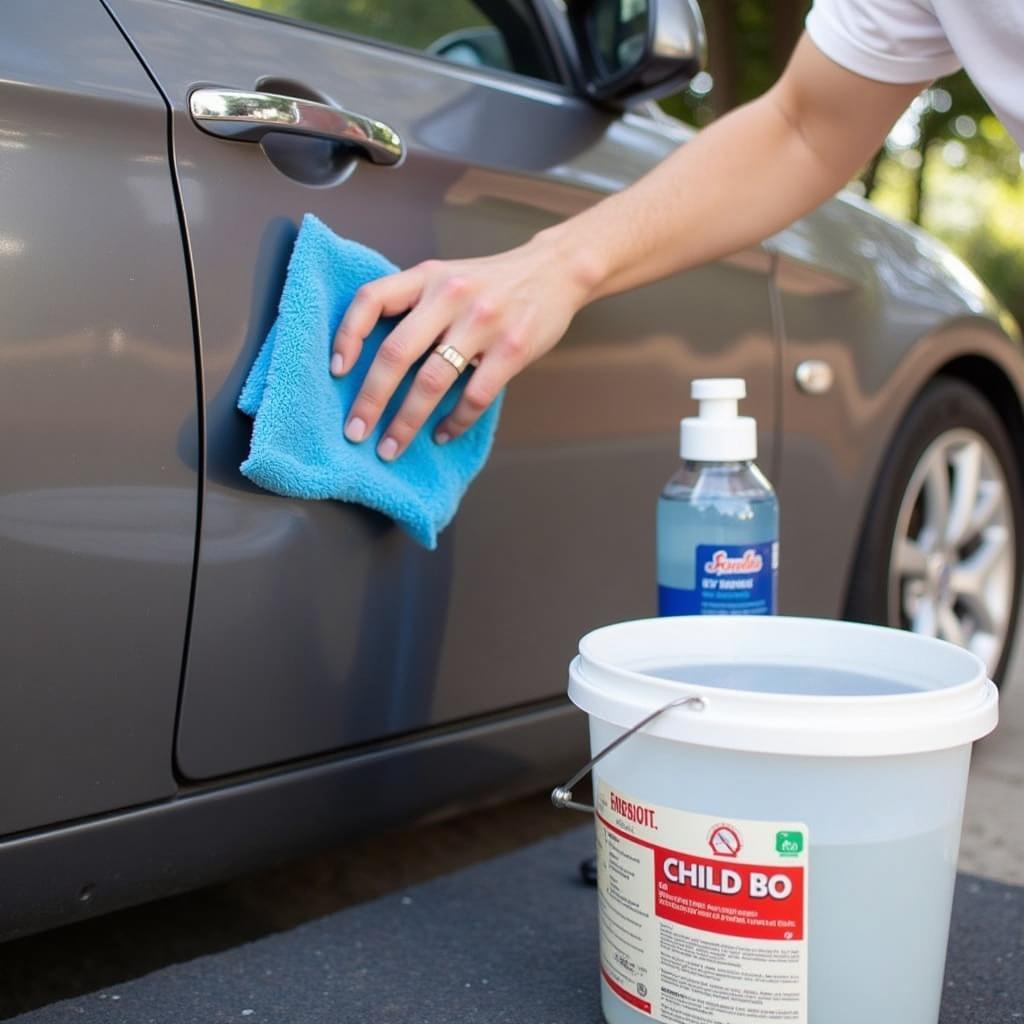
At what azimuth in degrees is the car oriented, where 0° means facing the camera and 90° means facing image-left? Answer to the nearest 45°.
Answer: approximately 225°

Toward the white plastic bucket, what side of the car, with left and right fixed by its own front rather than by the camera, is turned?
right
